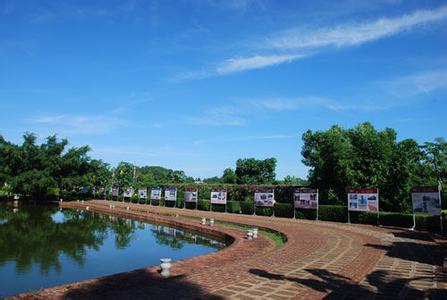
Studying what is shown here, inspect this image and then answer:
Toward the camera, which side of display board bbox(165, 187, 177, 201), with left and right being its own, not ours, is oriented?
front

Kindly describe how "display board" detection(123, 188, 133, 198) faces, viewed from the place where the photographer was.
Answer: facing the viewer

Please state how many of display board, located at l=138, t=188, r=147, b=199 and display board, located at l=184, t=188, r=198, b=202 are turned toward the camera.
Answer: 2

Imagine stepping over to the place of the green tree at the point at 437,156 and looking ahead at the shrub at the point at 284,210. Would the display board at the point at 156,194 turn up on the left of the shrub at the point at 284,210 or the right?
right

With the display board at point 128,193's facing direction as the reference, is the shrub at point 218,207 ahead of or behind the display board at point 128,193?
ahead

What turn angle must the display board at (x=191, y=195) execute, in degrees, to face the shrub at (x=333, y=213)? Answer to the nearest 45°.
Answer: approximately 45° to its left

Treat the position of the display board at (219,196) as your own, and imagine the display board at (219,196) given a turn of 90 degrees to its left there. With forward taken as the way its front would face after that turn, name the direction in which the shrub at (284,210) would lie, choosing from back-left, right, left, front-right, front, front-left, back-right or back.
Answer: front-right

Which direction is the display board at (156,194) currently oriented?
toward the camera

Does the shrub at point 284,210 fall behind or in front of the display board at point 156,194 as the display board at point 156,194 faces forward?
in front

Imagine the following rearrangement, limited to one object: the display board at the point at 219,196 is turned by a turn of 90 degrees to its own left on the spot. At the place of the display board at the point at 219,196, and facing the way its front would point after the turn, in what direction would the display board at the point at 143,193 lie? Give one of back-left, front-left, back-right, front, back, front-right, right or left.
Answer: back-left

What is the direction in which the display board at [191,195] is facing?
toward the camera

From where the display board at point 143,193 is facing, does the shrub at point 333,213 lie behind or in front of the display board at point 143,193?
in front

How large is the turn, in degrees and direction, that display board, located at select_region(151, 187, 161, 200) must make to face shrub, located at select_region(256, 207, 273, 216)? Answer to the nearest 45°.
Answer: approximately 45° to its left

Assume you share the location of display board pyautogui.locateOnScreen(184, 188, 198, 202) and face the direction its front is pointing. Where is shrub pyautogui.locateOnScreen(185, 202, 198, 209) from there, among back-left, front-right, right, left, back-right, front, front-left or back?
back

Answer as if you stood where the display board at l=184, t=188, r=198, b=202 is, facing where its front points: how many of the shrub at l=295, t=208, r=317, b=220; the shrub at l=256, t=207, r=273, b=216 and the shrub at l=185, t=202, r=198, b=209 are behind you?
1
